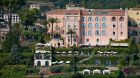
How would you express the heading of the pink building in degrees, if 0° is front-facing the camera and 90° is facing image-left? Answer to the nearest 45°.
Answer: approximately 0°

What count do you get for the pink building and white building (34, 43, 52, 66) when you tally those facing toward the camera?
2

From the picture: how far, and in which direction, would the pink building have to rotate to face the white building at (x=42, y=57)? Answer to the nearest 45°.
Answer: approximately 45° to its right

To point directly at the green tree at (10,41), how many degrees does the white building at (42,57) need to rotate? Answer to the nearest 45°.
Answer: approximately 135° to its right

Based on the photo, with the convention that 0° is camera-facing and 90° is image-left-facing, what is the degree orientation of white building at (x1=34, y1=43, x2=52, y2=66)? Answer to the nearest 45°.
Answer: approximately 0°
